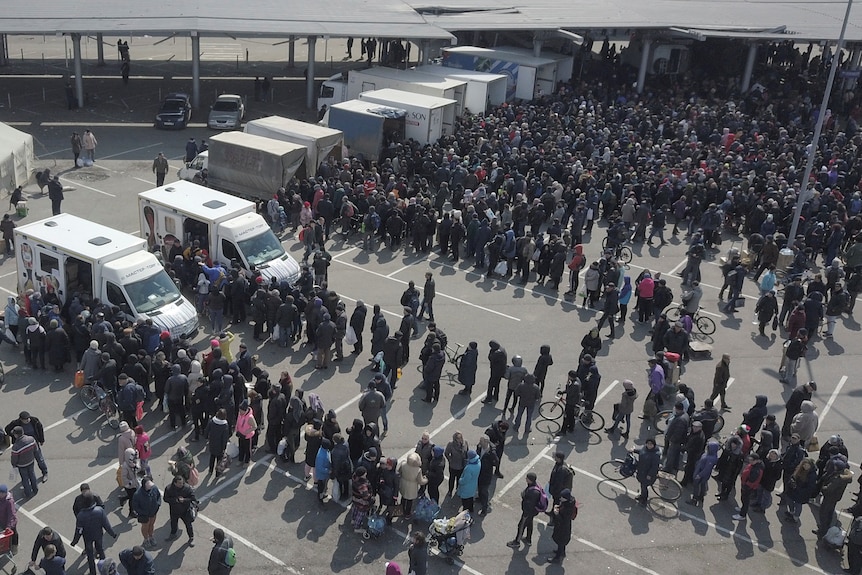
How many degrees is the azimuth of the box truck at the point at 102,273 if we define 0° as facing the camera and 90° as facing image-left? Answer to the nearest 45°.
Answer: approximately 315°

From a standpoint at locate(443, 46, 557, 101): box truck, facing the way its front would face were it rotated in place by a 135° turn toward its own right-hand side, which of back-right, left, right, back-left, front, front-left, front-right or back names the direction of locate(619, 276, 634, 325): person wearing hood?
right

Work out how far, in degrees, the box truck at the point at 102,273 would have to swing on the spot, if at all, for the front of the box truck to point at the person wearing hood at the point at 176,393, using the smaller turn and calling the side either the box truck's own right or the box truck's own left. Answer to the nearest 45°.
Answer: approximately 45° to the box truck's own right

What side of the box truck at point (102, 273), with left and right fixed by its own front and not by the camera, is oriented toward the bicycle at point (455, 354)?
front

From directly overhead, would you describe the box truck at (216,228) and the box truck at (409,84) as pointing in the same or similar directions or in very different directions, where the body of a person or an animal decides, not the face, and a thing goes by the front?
very different directions

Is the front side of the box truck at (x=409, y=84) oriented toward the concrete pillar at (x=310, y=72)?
yes

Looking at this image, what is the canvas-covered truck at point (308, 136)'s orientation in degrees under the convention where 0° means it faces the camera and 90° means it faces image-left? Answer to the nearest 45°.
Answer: approximately 135°

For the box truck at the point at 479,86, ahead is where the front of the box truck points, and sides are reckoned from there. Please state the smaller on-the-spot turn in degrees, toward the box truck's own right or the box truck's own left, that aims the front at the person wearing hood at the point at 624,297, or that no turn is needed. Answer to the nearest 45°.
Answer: approximately 135° to the box truck's own left

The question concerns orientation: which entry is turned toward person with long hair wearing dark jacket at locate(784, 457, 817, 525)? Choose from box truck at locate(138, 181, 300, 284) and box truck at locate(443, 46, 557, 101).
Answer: box truck at locate(138, 181, 300, 284)

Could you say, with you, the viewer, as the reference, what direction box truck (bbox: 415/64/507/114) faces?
facing away from the viewer and to the left of the viewer

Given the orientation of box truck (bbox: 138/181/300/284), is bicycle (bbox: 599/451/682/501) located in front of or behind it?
in front

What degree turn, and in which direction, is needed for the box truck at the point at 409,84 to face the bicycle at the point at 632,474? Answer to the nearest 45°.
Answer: approximately 135° to its left

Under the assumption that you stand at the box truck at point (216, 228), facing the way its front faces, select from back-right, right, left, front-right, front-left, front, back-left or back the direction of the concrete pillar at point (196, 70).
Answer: back-left

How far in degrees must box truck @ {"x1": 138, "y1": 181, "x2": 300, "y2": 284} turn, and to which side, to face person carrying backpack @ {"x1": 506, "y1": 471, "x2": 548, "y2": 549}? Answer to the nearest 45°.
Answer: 0° — it already faces them

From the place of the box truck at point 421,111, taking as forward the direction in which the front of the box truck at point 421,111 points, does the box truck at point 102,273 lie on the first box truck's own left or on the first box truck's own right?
on the first box truck's own left

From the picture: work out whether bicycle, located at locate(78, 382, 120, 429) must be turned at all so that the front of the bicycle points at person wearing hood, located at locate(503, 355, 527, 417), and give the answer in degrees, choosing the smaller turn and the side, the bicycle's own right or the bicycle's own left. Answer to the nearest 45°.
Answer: approximately 135° to the bicycle's own right
